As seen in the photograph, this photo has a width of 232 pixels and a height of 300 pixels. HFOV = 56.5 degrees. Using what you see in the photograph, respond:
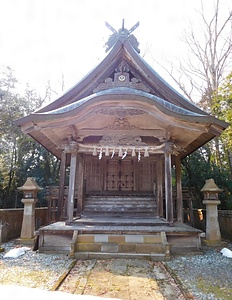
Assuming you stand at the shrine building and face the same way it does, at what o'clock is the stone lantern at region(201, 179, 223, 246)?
The stone lantern is roughly at 9 o'clock from the shrine building.

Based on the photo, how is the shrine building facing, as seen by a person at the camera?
facing the viewer

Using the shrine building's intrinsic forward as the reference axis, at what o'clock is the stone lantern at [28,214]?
The stone lantern is roughly at 3 o'clock from the shrine building.
